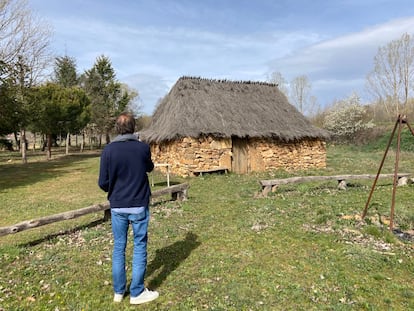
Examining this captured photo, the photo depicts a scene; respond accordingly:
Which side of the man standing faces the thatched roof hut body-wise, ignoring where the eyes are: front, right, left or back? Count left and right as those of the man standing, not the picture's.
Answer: front

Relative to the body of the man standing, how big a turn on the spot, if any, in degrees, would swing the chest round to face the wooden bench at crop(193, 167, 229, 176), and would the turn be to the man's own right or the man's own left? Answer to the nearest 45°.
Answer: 0° — they already face it

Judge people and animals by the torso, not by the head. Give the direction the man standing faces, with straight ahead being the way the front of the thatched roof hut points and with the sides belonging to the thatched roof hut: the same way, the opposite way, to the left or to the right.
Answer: the opposite way

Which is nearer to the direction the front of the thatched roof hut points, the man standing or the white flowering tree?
the man standing

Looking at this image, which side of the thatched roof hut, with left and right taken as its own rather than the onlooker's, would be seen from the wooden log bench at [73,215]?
front

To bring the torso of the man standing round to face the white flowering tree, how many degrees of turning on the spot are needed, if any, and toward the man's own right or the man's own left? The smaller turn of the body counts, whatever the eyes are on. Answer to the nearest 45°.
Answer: approximately 45° to the man's own right

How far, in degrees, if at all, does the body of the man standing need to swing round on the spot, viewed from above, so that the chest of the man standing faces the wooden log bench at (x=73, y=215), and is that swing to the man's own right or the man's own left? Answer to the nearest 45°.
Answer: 0° — they already face it

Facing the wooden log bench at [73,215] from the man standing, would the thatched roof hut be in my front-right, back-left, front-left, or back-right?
front-right

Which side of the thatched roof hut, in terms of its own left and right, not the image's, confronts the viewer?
front

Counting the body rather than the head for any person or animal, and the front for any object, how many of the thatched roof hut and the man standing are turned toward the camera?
1

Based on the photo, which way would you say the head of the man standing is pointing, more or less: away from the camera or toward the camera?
away from the camera

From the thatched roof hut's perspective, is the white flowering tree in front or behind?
behind

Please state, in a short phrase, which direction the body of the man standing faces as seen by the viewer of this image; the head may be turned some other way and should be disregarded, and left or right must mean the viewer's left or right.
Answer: facing away from the viewer

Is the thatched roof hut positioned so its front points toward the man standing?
yes
